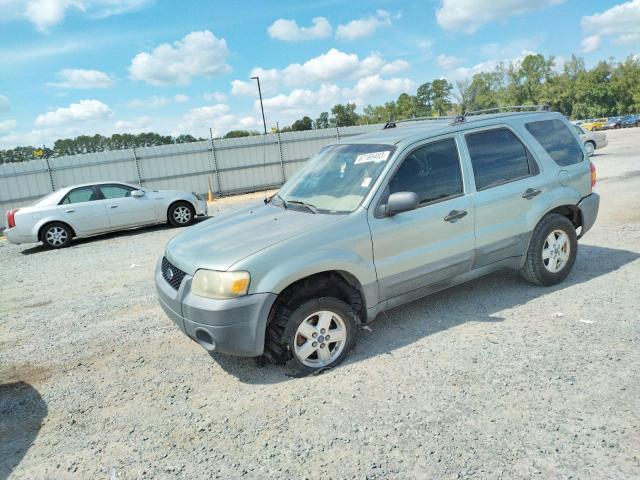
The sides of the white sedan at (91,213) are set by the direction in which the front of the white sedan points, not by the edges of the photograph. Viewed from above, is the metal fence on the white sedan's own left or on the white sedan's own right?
on the white sedan's own left

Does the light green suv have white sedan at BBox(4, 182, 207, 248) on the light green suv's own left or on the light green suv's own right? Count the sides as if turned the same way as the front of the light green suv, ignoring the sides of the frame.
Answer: on the light green suv's own right

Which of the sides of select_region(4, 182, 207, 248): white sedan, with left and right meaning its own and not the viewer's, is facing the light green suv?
right

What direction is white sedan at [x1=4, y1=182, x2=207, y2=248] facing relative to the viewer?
to the viewer's right

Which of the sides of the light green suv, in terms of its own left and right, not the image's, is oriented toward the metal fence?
right

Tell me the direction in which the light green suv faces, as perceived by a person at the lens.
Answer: facing the viewer and to the left of the viewer

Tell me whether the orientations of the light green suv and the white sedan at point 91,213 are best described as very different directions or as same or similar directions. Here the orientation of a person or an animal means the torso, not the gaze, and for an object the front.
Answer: very different directions

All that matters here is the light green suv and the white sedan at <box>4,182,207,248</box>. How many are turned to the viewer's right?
1
